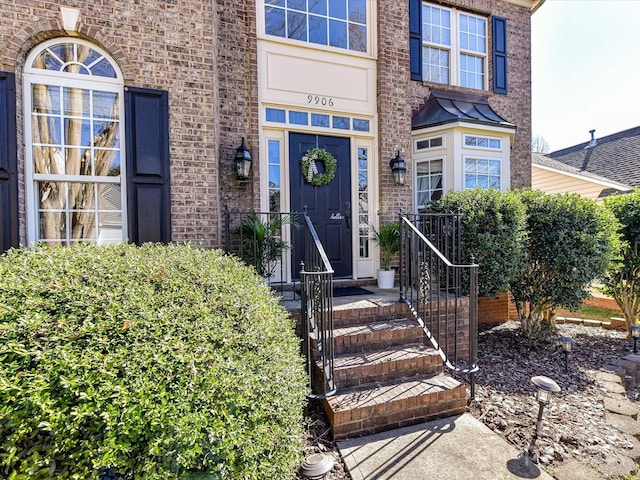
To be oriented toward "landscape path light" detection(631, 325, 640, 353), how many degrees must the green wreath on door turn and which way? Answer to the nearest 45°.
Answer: approximately 90° to its left

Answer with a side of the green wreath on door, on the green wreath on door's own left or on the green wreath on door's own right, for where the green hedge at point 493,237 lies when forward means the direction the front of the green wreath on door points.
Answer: on the green wreath on door's own left

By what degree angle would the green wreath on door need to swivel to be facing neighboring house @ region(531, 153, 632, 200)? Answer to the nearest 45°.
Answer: approximately 135° to its left

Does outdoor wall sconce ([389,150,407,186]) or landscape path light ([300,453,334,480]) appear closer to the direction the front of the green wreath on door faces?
the landscape path light

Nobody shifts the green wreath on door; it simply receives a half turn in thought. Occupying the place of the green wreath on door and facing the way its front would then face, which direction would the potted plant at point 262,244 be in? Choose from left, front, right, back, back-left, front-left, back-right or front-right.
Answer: back-left

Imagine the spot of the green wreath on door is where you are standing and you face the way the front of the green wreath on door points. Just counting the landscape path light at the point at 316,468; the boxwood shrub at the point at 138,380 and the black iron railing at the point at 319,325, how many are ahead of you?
3

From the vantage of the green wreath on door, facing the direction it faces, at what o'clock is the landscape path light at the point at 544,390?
The landscape path light is roughly at 11 o'clock from the green wreath on door.

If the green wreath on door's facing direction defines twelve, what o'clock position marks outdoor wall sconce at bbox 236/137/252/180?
The outdoor wall sconce is roughly at 2 o'clock from the green wreath on door.

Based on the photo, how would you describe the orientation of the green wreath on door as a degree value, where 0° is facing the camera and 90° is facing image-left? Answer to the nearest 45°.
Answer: approximately 0°

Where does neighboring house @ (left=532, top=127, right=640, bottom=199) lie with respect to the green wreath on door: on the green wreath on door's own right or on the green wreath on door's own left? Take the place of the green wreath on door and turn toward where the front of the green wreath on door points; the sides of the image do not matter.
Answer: on the green wreath on door's own left

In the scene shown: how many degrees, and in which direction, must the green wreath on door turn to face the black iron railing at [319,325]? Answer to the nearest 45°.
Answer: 0° — it already faces it

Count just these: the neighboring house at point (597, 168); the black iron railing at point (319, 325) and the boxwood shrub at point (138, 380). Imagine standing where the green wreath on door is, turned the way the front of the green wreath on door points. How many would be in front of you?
2

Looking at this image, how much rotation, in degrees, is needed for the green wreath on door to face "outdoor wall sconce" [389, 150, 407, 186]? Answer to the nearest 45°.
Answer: approximately 90° to its left

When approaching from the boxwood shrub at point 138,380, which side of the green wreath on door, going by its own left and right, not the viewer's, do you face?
front
